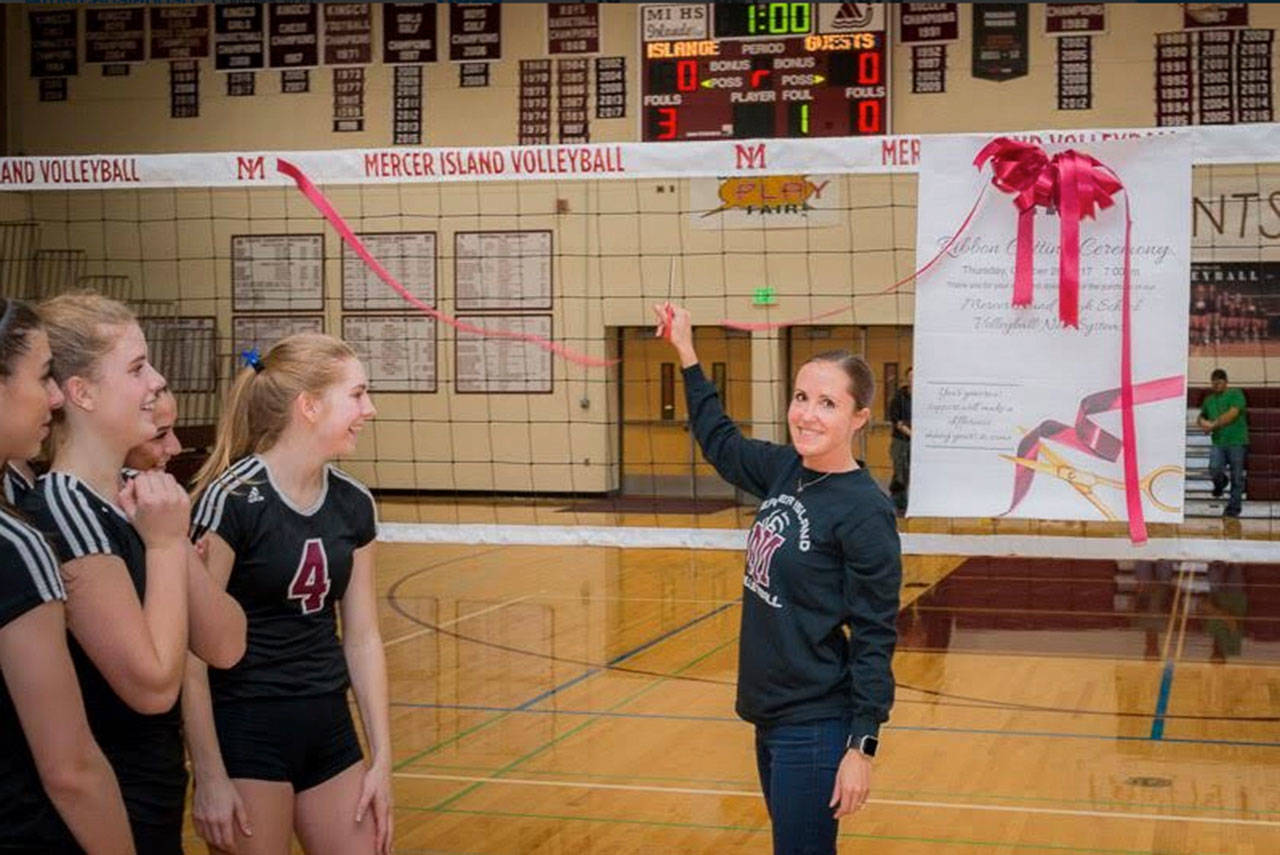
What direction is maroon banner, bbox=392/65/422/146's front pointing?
toward the camera

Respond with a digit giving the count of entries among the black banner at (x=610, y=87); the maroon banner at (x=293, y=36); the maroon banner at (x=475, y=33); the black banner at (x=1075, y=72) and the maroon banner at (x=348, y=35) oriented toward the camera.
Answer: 5

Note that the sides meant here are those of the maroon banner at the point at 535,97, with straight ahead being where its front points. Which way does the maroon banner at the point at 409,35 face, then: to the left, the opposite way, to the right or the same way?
the same way

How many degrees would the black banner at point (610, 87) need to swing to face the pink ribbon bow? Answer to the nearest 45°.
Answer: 0° — it already faces it

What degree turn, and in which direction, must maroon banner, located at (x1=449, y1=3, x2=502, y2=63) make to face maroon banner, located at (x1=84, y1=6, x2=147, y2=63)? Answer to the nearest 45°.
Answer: approximately 90° to its right

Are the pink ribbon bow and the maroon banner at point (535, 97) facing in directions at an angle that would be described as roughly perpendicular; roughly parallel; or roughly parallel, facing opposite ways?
roughly parallel

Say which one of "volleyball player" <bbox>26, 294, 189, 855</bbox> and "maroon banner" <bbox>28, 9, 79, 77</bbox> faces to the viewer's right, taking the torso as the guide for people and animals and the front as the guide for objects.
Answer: the volleyball player

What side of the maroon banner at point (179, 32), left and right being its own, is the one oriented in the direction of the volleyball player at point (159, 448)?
front

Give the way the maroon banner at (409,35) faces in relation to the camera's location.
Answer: facing the viewer

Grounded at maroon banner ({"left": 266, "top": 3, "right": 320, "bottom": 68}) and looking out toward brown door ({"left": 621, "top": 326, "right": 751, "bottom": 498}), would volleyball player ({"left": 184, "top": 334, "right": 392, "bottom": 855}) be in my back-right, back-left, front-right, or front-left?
front-right

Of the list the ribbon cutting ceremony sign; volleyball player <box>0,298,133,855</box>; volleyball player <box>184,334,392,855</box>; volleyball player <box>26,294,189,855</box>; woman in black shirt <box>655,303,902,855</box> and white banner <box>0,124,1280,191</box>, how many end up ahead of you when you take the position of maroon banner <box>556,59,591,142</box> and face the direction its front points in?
6

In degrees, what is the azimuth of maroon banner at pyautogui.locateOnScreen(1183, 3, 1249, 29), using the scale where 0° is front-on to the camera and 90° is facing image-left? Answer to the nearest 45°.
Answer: approximately 0°

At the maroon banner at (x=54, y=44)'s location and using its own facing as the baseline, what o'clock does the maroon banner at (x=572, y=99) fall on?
the maroon banner at (x=572, y=99) is roughly at 10 o'clock from the maroon banner at (x=54, y=44).

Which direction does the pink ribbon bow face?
toward the camera

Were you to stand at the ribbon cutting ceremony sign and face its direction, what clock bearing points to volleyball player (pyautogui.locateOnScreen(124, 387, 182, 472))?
The volleyball player is roughly at 1 o'clock from the ribbon cutting ceremony sign.

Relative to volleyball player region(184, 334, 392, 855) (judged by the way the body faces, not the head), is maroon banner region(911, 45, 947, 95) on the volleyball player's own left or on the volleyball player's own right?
on the volleyball player's own left

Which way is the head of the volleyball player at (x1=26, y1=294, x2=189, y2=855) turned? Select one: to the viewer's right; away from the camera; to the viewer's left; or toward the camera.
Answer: to the viewer's right

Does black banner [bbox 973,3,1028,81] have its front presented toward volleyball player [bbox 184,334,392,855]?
yes

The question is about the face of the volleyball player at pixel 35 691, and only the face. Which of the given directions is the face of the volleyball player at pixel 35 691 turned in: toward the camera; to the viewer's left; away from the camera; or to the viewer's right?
to the viewer's right

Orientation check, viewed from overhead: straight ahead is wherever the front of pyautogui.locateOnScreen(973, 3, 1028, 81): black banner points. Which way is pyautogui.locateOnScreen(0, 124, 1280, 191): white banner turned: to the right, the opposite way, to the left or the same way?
the same way

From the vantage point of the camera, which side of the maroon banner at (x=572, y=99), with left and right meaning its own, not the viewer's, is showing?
front
